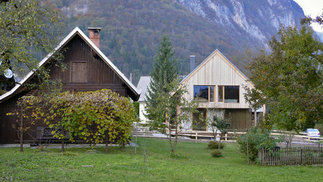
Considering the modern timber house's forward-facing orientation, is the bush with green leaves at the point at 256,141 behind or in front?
in front

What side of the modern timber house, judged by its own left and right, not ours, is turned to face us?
front

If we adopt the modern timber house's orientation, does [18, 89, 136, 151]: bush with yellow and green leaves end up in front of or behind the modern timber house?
in front

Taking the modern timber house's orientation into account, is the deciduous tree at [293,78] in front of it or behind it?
in front

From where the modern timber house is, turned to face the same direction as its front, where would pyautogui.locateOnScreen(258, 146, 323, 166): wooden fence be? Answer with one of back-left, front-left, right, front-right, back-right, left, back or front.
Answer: front
